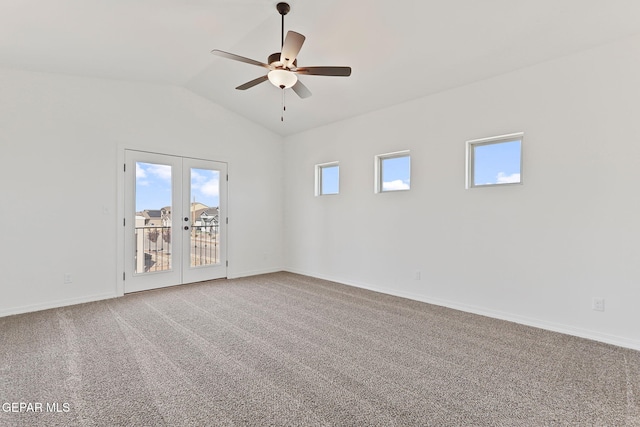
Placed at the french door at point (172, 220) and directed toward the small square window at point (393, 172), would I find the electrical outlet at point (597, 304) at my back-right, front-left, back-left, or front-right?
front-right

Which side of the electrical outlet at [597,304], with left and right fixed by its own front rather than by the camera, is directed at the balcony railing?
right

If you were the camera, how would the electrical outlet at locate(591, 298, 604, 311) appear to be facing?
facing the viewer

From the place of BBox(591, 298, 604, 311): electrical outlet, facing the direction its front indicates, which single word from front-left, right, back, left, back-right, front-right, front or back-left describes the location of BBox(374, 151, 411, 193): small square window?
right

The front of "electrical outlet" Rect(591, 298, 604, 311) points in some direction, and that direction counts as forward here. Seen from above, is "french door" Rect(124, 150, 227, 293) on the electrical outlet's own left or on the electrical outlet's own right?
on the electrical outlet's own right

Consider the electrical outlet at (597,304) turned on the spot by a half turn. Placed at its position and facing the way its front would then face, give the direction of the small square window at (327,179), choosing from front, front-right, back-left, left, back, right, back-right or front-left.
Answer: left
